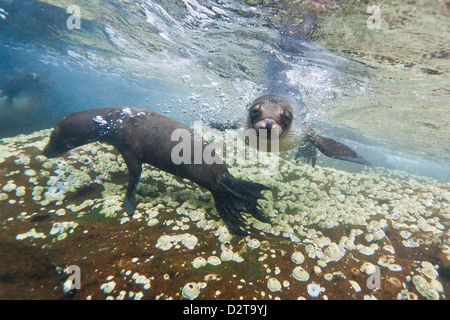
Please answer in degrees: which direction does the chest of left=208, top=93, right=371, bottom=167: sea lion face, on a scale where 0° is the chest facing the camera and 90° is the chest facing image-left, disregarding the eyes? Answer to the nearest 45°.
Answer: approximately 0°

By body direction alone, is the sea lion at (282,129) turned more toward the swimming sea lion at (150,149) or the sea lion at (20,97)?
the swimming sea lion

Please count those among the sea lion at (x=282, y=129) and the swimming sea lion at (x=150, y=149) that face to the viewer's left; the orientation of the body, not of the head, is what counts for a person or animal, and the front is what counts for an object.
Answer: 1

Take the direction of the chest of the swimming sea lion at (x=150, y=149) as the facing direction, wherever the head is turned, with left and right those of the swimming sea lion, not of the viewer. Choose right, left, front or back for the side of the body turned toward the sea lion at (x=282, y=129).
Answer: back

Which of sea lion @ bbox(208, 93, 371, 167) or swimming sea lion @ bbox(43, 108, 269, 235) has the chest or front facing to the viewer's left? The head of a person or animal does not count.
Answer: the swimming sea lion

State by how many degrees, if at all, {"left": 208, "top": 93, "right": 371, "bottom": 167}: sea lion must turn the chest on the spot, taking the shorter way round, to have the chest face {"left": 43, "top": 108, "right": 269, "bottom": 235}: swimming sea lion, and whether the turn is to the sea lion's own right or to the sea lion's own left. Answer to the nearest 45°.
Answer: approximately 90° to the sea lion's own right

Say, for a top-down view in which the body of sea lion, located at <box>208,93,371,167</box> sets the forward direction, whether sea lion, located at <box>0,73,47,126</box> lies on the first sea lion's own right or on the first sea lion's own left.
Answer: on the first sea lion's own right

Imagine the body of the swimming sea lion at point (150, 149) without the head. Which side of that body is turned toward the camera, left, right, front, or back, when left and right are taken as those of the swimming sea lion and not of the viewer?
left

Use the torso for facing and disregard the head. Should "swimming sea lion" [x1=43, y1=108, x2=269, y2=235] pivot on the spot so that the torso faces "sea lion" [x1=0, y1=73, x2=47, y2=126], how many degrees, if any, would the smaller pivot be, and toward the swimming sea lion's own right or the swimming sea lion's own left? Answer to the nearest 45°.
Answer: approximately 45° to the swimming sea lion's own right
